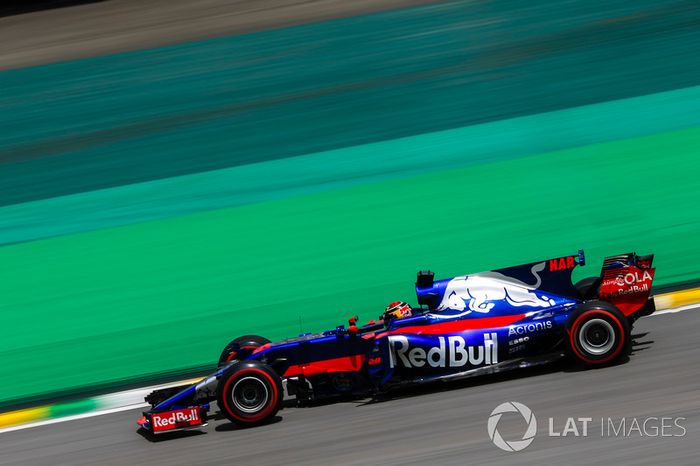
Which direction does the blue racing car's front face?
to the viewer's left
